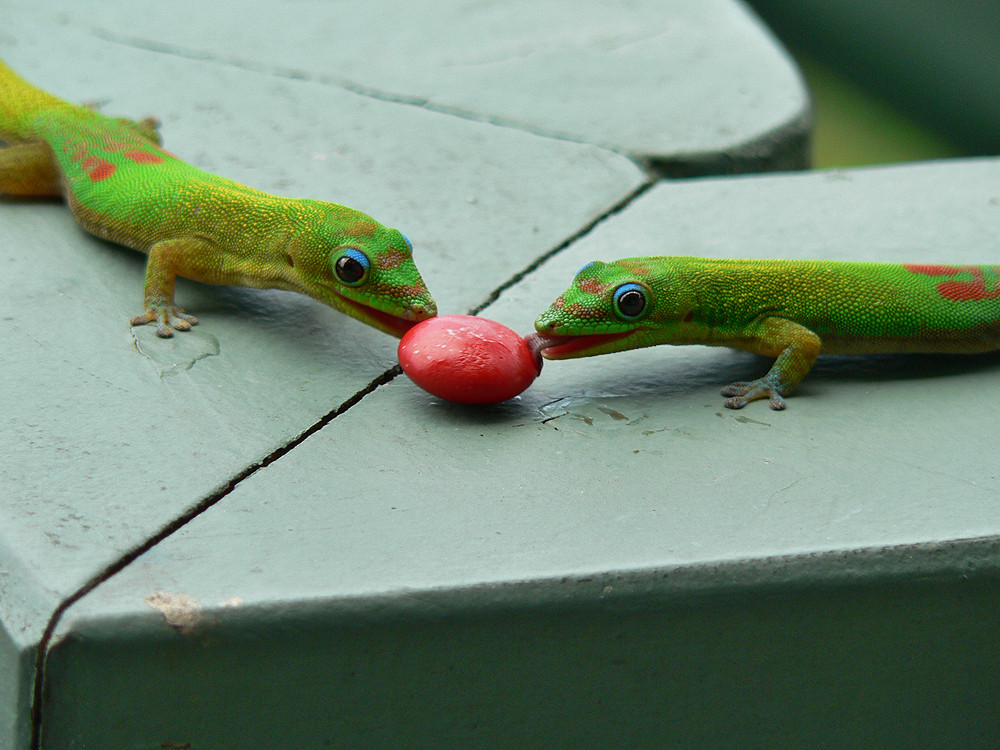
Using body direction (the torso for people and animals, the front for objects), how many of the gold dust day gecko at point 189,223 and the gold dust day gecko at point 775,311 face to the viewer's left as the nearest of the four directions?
1

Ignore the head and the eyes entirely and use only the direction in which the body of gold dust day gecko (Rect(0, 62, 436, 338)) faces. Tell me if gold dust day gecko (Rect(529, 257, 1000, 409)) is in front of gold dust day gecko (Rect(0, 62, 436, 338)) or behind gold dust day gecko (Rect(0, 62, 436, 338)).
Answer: in front

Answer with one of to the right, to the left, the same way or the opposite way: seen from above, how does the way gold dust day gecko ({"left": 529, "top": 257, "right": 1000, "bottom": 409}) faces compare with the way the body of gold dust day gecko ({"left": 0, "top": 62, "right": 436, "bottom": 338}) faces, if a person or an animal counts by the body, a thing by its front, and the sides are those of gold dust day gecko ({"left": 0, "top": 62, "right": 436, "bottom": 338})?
the opposite way

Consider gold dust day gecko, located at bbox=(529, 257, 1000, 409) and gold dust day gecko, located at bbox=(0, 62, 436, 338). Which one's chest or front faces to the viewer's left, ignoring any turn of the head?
gold dust day gecko, located at bbox=(529, 257, 1000, 409)

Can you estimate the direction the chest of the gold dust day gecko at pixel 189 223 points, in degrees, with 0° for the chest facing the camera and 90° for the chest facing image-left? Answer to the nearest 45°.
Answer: approximately 315°

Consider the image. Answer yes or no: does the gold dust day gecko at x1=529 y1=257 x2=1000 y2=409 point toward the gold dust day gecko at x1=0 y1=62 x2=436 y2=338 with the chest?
yes

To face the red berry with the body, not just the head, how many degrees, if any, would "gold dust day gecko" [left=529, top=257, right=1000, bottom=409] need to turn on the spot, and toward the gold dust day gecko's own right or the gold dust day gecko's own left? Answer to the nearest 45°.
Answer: approximately 45° to the gold dust day gecko's own left

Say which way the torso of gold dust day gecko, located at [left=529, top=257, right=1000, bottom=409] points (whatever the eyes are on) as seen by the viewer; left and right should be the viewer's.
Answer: facing to the left of the viewer

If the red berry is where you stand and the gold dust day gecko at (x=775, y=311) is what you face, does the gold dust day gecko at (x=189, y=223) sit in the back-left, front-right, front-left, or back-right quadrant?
back-left

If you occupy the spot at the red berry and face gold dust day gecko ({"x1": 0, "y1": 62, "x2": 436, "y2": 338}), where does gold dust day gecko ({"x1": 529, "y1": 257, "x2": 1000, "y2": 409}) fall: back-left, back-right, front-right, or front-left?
back-right

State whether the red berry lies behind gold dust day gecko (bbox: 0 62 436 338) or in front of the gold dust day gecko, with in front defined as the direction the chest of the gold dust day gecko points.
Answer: in front
